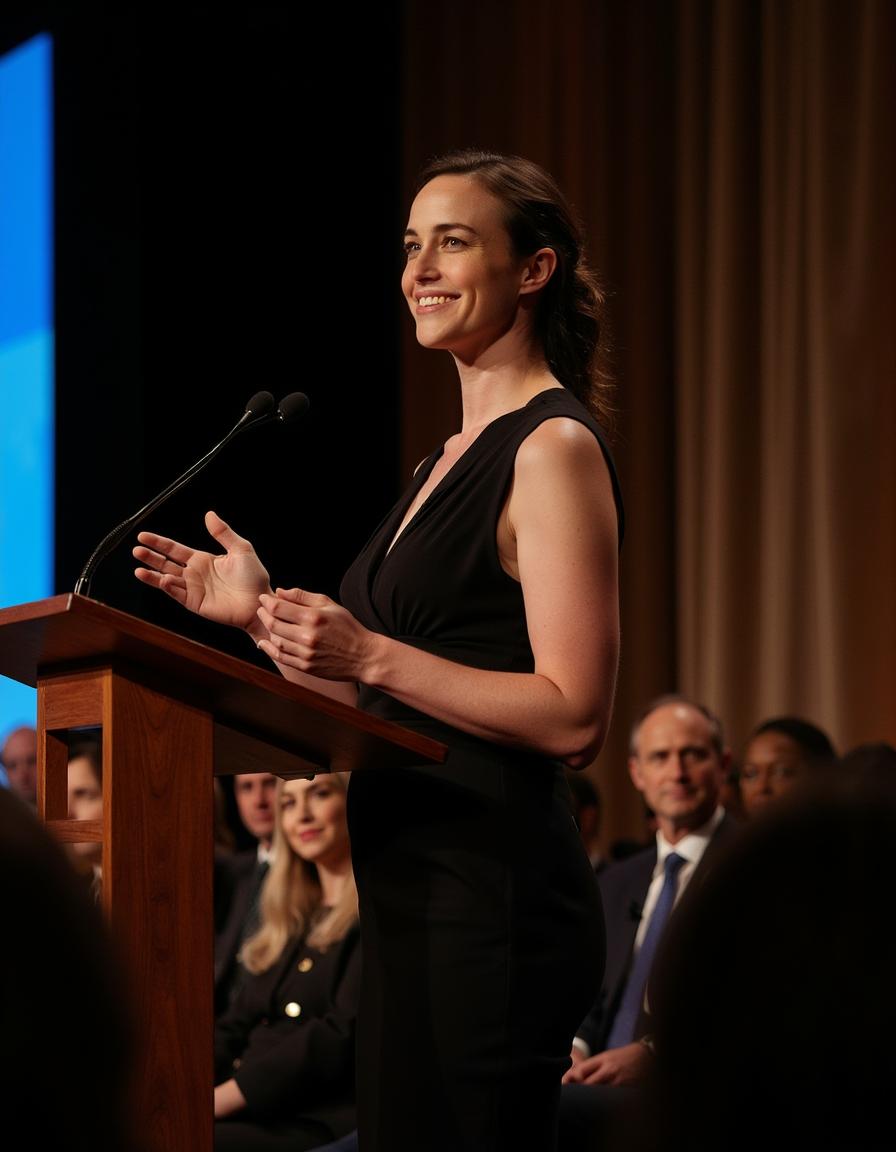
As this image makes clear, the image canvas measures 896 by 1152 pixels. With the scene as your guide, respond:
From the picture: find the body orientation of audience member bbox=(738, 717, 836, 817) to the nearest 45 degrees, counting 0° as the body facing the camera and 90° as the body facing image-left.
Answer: approximately 45°

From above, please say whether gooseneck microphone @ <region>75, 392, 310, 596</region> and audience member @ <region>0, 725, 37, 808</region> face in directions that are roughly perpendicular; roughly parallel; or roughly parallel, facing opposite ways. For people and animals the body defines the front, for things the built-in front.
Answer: roughly perpendicular

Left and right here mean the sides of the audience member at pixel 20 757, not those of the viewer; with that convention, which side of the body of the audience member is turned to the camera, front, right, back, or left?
front

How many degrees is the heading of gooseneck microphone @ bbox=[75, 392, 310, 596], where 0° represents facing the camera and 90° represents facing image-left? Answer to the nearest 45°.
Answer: approximately 270°

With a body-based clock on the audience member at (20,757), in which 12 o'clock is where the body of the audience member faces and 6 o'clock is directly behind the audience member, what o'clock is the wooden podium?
The wooden podium is roughly at 12 o'clock from the audience member.

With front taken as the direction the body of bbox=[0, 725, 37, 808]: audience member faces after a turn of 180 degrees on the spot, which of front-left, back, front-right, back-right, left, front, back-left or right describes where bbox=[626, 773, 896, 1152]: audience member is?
back

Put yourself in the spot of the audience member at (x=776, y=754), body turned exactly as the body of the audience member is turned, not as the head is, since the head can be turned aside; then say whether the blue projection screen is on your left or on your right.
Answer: on your right

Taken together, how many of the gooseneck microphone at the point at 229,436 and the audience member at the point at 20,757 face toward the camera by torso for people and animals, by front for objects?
1

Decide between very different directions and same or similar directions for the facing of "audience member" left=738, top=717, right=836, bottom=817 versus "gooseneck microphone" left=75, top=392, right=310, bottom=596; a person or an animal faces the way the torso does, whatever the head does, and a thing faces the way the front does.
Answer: very different directions

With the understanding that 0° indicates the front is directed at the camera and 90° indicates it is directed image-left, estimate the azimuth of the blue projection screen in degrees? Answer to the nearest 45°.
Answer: approximately 45°

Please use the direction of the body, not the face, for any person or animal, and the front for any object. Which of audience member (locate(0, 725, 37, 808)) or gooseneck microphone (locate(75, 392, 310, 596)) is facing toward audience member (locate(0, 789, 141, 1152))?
audience member (locate(0, 725, 37, 808))

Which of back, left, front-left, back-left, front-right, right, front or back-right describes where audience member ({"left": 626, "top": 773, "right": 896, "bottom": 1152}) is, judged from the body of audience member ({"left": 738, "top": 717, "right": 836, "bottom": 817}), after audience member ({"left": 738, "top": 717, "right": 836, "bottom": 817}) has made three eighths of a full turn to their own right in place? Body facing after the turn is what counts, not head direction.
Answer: back

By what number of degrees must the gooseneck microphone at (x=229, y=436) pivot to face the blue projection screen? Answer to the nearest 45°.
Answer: approximately 90° to its left

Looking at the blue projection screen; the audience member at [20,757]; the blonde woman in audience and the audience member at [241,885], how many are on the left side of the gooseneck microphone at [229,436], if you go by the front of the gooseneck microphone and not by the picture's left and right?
4

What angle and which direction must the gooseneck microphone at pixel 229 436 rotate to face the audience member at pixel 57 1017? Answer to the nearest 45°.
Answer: approximately 90° to its right
